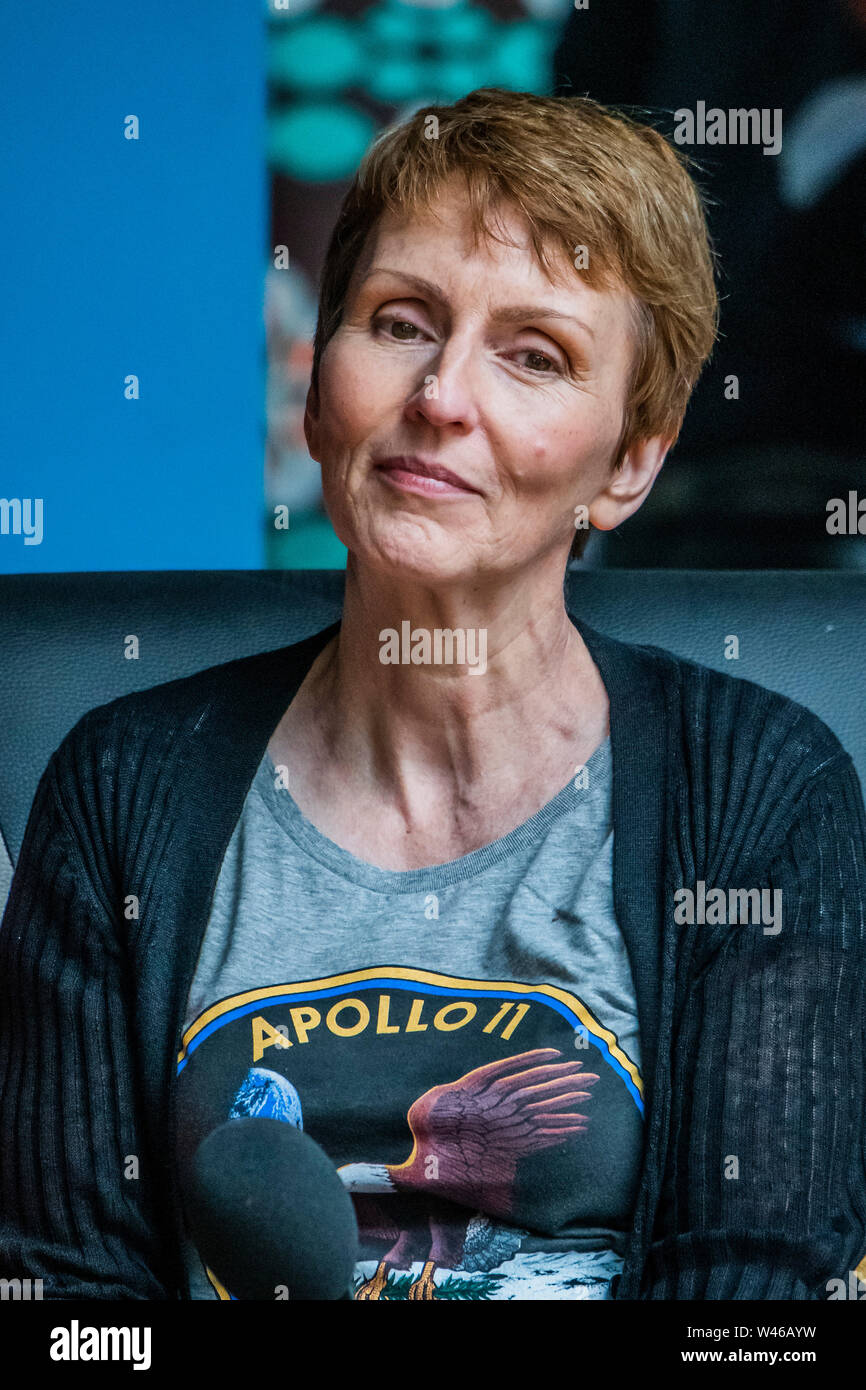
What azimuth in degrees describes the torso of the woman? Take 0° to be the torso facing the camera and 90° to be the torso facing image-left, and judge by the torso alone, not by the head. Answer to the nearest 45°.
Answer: approximately 0°
